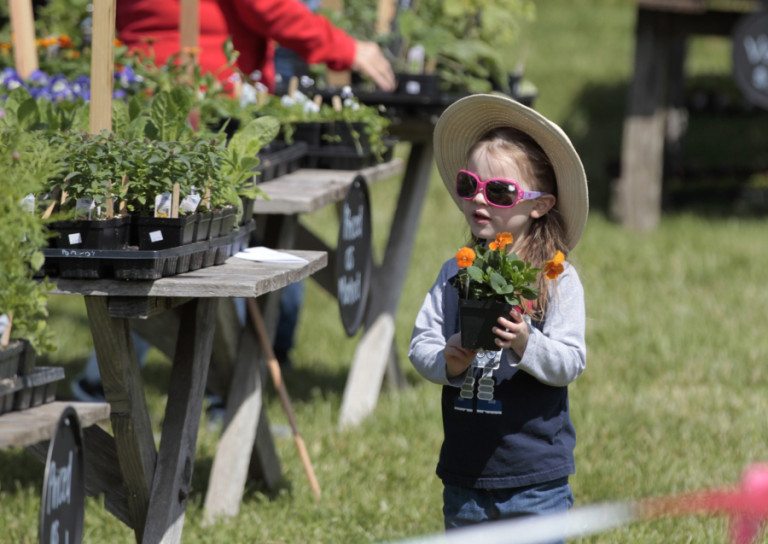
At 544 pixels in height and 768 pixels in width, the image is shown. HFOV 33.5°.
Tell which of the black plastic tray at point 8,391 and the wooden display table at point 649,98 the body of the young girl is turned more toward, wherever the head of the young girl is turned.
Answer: the black plastic tray

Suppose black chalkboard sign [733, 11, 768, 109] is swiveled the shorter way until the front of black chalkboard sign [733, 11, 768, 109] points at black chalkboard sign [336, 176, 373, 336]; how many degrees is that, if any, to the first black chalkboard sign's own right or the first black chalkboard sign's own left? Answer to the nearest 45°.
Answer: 0° — it already faces it

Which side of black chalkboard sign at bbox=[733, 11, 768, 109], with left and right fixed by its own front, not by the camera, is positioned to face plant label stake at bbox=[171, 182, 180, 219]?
front

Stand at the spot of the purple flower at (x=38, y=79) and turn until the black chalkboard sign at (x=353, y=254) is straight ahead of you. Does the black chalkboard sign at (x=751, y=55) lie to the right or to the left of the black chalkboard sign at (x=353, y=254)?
left

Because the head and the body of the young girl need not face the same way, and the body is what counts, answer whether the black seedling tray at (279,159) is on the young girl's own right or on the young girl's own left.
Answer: on the young girl's own right

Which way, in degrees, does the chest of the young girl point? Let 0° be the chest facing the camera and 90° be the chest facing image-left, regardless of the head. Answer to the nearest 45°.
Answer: approximately 45°

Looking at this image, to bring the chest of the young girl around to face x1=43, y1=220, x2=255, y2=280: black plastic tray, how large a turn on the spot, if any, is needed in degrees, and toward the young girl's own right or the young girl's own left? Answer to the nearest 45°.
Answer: approximately 45° to the young girl's own right

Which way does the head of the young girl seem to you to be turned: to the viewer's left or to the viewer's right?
to the viewer's left

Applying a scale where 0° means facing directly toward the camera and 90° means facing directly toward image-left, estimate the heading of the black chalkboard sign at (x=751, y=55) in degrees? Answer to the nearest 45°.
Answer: approximately 0°

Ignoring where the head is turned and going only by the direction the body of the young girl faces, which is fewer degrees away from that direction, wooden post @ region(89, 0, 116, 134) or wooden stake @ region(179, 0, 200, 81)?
the wooden post

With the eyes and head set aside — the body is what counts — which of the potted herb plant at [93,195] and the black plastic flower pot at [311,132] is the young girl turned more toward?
the potted herb plant
